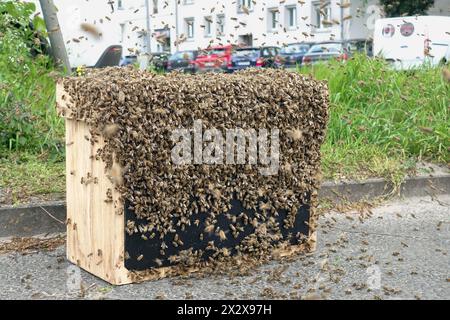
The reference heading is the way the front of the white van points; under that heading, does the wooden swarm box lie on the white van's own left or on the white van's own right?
on the white van's own left

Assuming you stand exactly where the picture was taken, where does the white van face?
facing away from the viewer and to the left of the viewer

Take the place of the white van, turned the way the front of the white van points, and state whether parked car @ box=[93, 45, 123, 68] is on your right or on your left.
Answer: on your left
